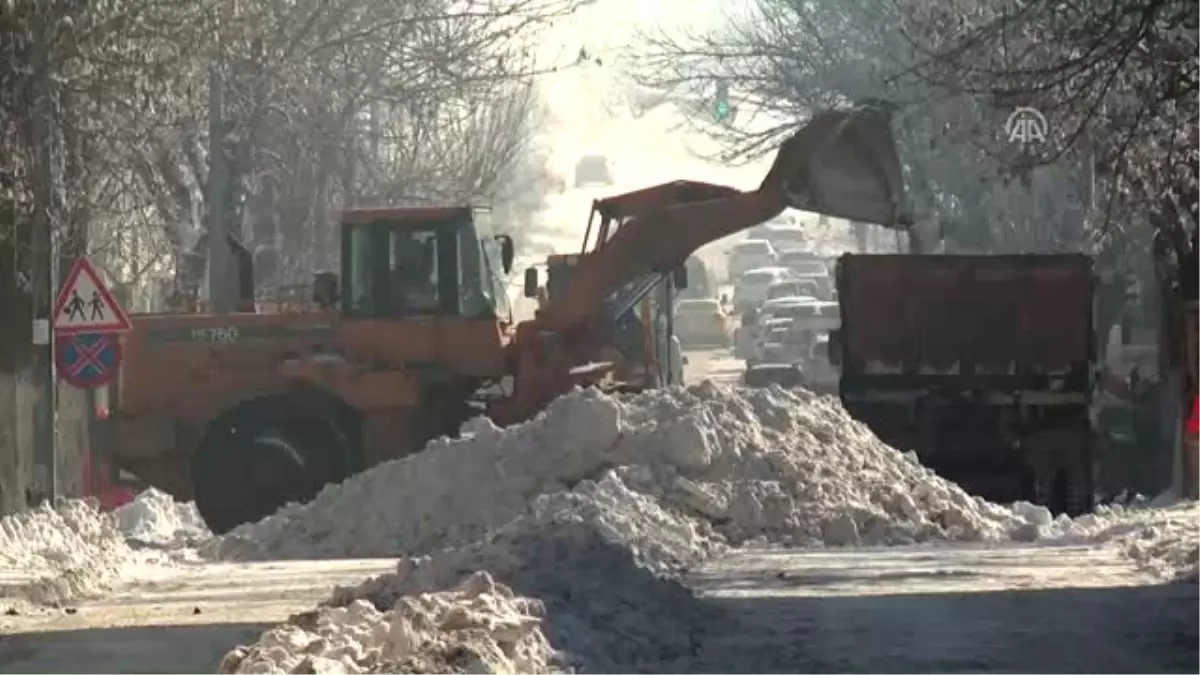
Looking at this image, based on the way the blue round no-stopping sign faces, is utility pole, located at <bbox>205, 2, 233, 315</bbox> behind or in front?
behind

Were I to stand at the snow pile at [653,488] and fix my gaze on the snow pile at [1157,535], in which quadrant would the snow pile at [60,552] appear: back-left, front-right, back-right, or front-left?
back-right

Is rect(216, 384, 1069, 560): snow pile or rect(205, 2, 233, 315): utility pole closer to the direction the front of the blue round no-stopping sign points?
the snow pile

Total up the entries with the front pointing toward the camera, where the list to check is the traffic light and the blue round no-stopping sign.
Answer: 2
